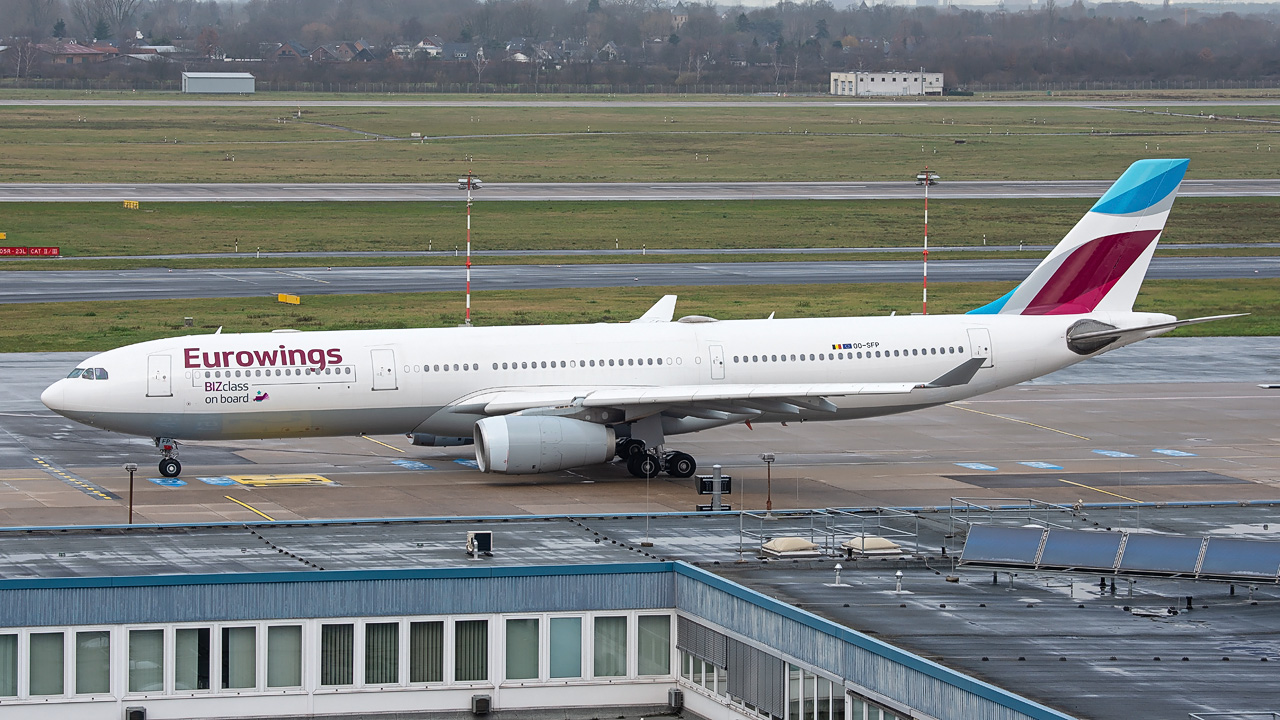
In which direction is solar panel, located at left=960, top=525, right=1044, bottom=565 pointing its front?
toward the camera

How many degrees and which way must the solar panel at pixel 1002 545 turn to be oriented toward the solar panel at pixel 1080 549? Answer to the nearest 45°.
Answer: approximately 90° to its left

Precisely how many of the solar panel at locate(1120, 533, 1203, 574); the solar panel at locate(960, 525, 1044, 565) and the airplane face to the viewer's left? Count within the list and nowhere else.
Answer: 1

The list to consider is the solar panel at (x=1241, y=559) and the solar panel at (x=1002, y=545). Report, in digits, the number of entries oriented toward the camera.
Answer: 2

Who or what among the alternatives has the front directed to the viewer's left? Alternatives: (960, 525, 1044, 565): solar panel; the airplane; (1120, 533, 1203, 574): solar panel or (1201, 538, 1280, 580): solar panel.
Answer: the airplane

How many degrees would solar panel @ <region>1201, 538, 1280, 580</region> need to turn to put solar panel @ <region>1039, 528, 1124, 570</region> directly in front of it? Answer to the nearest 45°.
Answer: approximately 90° to its right

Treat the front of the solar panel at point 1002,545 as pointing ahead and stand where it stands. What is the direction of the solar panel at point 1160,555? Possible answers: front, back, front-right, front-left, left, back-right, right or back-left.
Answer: left

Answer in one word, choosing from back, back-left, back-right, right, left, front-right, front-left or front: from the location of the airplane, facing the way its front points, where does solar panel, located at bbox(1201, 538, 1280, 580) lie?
back-left

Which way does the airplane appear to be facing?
to the viewer's left

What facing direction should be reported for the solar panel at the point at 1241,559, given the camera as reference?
facing the viewer

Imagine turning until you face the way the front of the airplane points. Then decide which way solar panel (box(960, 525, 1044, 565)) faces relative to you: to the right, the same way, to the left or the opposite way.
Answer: to the left
